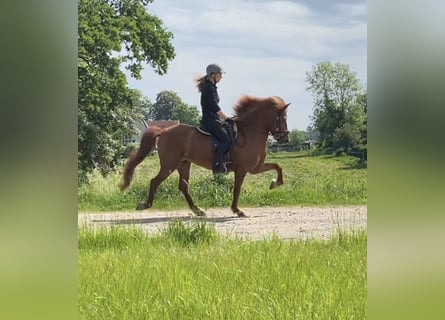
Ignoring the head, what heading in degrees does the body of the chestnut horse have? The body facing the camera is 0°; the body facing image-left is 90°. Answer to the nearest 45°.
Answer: approximately 270°

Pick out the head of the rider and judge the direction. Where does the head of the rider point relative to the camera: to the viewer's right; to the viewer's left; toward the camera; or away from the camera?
to the viewer's right

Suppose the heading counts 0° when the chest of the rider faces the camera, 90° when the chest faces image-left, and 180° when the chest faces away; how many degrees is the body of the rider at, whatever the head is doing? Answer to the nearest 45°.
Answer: approximately 270°
